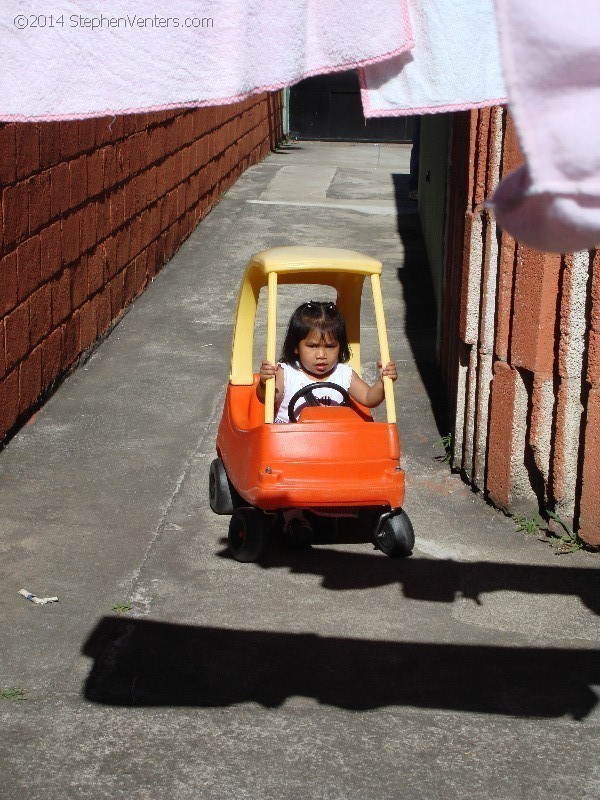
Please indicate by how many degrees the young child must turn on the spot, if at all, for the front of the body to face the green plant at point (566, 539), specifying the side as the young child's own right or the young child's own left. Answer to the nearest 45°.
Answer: approximately 90° to the young child's own left

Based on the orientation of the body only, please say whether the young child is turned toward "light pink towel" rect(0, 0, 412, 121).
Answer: yes

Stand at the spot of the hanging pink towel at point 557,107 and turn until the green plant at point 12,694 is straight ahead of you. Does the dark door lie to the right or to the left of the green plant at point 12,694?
right

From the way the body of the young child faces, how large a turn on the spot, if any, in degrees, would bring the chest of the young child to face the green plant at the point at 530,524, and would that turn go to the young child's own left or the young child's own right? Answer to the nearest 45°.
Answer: approximately 90° to the young child's own left

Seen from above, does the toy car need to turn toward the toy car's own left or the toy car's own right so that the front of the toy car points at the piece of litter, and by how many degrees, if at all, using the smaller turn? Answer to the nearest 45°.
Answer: approximately 45° to the toy car's own right

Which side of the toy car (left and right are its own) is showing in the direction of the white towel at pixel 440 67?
front

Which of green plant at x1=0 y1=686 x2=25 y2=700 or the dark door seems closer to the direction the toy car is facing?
the green plant

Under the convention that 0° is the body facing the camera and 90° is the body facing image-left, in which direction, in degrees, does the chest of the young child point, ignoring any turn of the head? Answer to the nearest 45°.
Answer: approximately 0°

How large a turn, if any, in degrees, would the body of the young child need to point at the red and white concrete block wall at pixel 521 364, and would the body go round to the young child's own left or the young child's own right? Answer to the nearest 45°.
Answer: approximately 90° to the young child's own left

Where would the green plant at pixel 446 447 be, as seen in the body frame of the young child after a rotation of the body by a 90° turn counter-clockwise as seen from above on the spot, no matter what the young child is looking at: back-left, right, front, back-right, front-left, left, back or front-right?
front-left

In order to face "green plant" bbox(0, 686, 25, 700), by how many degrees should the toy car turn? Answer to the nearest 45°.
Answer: approximately 45° to its right
